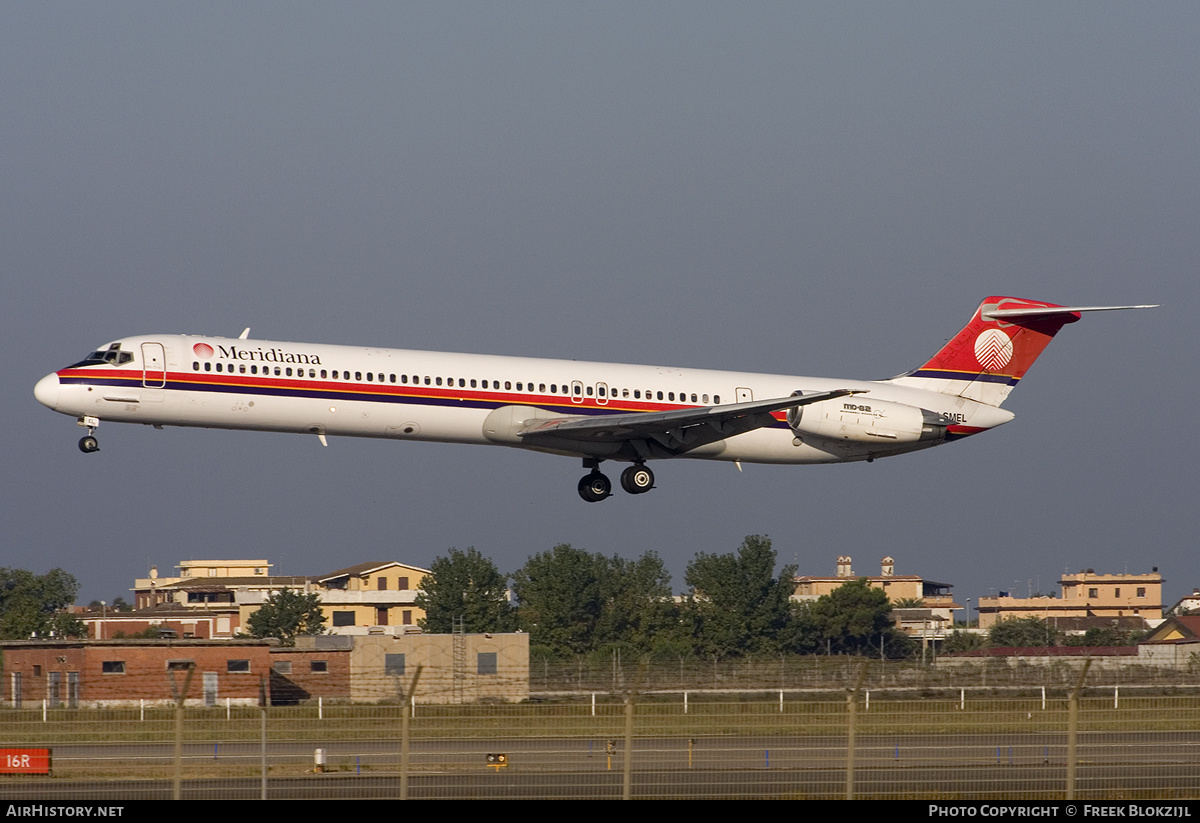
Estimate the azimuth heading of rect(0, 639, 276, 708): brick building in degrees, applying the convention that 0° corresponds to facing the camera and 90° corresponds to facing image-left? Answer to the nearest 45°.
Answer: approximately 0°

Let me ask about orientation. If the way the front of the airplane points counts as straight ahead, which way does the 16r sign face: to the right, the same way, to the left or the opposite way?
to the left

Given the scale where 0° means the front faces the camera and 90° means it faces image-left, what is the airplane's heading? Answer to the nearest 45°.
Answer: approximately 90°

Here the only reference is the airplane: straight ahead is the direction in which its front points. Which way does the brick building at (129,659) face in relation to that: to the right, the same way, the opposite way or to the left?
to the left

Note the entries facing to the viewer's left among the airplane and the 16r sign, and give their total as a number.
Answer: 1

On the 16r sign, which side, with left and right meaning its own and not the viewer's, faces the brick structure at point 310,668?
back

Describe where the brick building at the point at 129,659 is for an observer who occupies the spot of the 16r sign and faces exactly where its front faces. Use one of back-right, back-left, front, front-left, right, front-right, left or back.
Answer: back

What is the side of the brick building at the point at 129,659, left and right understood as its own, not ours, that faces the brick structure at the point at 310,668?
left
